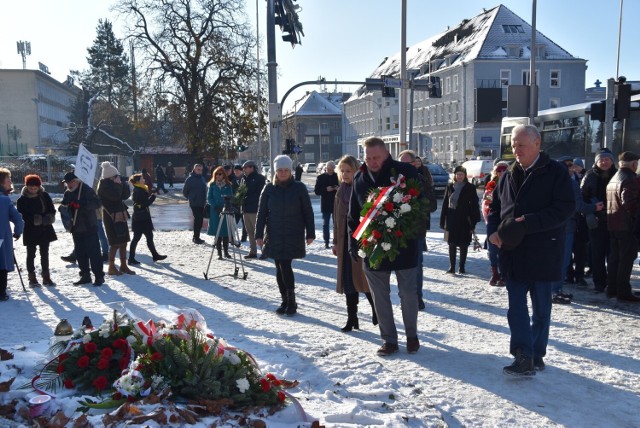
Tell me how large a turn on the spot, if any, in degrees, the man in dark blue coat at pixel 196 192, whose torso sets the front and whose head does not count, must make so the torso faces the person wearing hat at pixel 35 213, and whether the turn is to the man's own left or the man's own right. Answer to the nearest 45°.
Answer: approximately 90° to the man's own right

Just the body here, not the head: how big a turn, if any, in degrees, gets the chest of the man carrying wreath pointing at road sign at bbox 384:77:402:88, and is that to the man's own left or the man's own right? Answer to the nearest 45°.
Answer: approximately 135° to the man's own right

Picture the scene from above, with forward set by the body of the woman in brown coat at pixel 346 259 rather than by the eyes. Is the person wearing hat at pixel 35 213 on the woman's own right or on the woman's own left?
on the woman's own right

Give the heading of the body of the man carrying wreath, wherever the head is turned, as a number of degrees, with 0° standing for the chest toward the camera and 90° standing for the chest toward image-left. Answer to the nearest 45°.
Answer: approximately 45°

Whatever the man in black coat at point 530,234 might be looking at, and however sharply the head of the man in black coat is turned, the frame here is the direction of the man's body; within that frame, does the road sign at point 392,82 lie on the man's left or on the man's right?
on the man's right

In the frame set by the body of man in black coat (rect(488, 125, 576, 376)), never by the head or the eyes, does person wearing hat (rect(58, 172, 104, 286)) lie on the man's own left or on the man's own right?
on the man's own right
